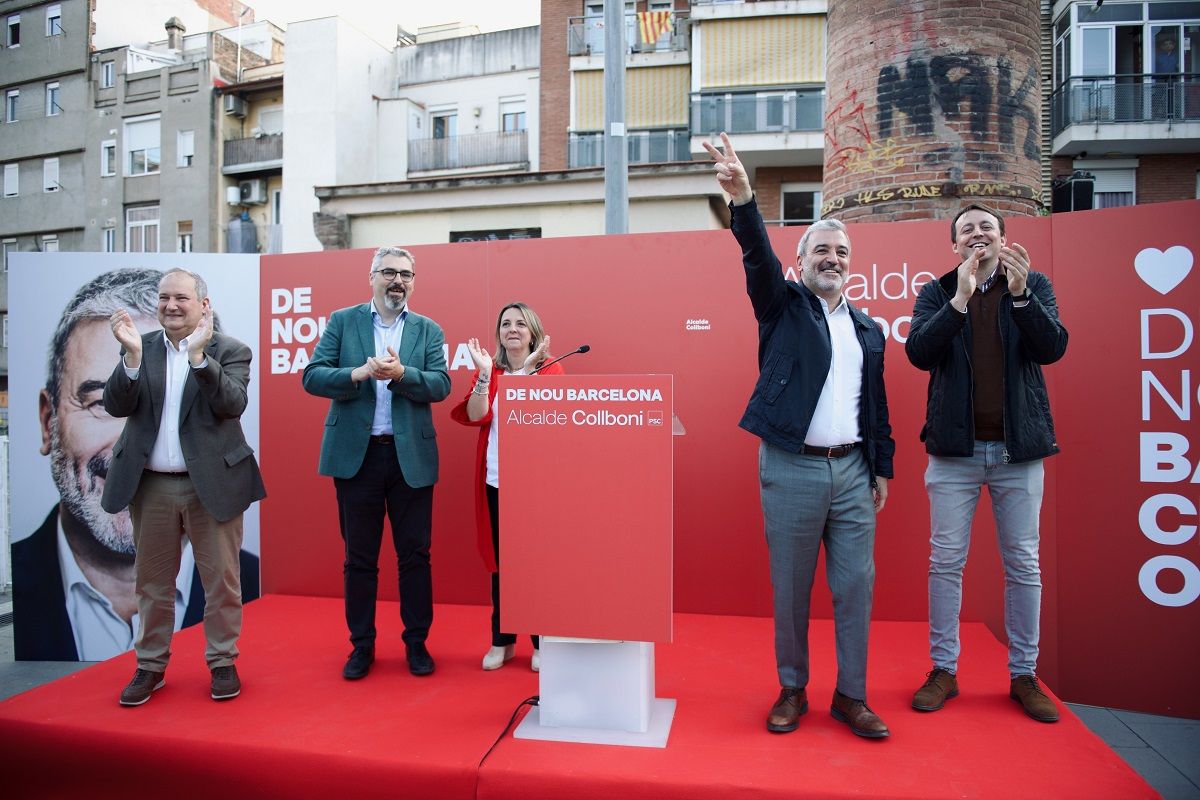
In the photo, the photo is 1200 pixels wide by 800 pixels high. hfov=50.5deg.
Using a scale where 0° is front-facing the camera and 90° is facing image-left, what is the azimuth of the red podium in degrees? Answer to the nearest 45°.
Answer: approximately 0°

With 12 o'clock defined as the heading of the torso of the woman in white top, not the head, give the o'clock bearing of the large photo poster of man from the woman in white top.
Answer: The large photo poster of man is roughly at 4 o'clock from the woman in white top.

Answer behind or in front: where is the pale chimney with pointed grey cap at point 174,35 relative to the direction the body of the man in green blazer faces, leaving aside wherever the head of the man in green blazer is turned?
behind

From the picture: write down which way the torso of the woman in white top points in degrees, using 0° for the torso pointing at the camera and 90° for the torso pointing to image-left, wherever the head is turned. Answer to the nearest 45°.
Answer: approximately 0°

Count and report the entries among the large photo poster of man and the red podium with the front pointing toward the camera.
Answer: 2

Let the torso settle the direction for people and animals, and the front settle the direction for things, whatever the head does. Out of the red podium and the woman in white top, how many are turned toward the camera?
2

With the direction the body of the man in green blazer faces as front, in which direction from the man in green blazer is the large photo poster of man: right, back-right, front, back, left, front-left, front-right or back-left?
back-right

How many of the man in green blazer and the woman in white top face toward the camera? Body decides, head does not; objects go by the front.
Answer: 2

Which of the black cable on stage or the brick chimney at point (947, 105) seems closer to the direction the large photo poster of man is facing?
the black cable on stage
